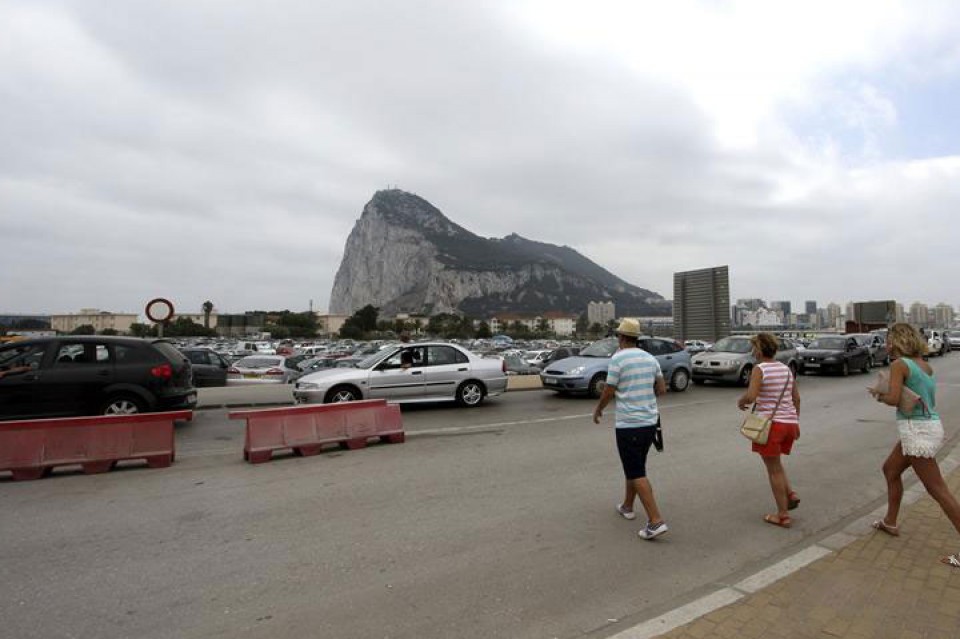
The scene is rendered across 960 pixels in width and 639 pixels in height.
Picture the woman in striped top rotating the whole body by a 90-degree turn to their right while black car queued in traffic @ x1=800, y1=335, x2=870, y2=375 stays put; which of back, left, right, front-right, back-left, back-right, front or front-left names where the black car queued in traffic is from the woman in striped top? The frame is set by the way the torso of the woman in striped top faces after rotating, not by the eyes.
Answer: front-left

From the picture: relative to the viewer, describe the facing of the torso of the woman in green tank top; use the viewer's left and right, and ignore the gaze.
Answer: facing away from the viewer and to the left of the viewer

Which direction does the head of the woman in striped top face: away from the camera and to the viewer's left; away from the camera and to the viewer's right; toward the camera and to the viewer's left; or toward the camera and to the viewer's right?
away from the camera and to the viewer's left

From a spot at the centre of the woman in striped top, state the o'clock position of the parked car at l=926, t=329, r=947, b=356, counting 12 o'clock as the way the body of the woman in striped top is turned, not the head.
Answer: The parked car is roughly at 2 o'clock from the woman in striped top.

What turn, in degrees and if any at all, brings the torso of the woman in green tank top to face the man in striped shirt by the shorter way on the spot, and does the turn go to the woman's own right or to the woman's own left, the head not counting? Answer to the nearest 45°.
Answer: approximately 90° to the woman's own left

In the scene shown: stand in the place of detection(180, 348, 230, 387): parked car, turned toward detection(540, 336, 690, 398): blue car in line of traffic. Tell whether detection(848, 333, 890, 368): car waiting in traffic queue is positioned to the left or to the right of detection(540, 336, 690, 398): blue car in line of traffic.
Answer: left

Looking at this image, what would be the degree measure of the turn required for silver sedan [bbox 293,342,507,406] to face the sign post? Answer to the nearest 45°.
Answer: approximately 45° to its right

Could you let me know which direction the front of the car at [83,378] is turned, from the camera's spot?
facing to the left of the viewer

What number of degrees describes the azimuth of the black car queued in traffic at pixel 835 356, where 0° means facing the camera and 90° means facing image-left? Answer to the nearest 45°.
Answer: approximately 45°

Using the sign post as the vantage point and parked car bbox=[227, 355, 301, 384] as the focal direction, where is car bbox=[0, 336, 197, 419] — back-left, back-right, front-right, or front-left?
back-right

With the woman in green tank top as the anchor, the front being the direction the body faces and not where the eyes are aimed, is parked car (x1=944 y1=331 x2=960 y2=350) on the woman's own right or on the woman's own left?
on the woman's own right

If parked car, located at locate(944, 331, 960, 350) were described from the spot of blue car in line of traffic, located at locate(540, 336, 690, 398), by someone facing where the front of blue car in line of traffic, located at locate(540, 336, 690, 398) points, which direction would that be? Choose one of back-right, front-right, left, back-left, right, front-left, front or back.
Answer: back

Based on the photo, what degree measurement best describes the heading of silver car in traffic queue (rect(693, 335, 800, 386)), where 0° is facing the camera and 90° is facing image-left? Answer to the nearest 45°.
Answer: approximately 45°
